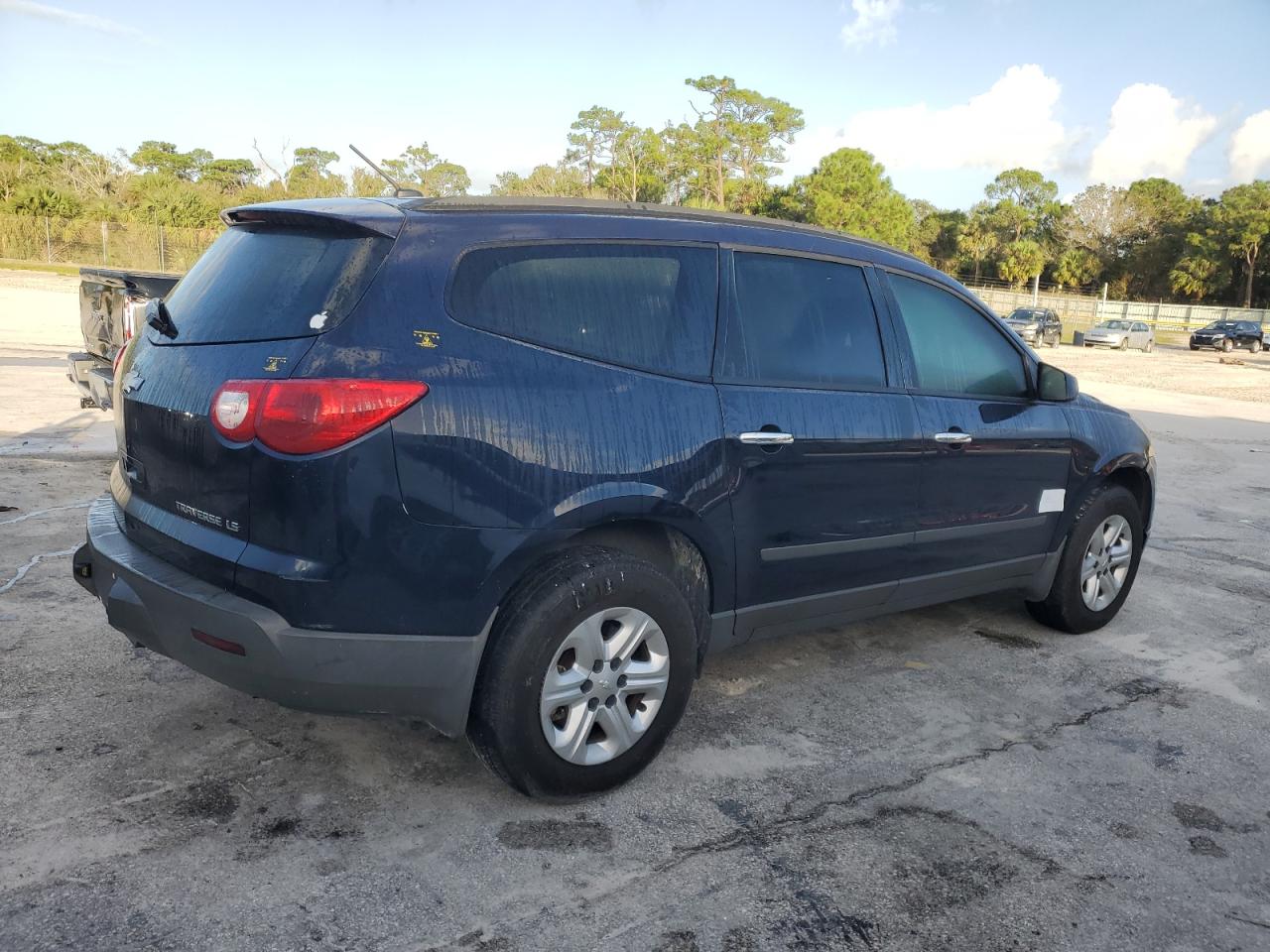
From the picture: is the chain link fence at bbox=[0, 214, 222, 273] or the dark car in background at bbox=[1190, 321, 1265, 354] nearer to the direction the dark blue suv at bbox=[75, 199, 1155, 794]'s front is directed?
the dark car in background

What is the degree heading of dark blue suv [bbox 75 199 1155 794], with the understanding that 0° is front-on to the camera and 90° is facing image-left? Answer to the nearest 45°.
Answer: approximately 225°

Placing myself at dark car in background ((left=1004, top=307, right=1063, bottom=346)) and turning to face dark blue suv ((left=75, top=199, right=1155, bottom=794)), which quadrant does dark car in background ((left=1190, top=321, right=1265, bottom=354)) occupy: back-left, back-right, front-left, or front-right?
back-left

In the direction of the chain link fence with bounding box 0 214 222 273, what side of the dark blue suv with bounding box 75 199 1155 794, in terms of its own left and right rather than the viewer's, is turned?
left

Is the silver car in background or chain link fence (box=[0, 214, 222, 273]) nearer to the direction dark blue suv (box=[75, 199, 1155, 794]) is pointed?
the silver car in background

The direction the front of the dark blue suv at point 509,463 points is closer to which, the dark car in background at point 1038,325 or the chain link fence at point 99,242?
the dark car in background

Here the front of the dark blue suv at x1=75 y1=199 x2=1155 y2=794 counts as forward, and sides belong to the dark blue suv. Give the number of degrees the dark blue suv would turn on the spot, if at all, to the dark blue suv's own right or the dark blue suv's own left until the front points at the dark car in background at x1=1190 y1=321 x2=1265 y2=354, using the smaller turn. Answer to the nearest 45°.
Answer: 0° — it already faces it

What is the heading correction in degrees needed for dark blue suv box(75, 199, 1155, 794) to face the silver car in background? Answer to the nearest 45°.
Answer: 0° — it already faces it
